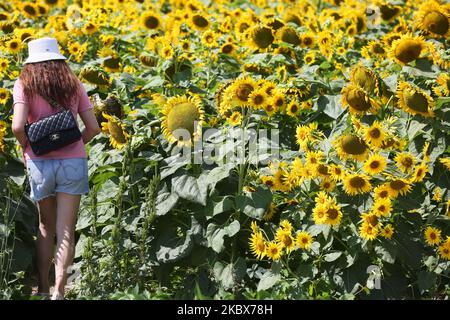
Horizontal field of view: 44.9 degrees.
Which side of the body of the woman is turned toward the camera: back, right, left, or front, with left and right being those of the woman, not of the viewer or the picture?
back

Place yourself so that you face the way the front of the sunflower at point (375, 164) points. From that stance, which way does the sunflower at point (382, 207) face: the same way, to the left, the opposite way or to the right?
the same way

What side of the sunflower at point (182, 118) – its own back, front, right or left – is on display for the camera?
front

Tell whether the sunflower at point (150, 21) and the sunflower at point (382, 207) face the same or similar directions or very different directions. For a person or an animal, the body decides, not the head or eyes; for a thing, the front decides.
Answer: same or similar directions

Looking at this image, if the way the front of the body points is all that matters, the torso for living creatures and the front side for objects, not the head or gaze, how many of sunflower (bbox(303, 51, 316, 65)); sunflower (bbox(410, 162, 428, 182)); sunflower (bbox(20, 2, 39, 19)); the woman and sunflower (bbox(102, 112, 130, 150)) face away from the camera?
1

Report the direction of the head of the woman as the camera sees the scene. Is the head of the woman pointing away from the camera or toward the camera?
away from the camera

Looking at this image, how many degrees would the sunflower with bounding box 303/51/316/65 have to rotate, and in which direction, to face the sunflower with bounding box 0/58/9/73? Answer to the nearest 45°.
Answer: approximately 90° to its right

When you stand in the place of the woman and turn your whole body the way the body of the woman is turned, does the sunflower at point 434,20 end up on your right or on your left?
on your right

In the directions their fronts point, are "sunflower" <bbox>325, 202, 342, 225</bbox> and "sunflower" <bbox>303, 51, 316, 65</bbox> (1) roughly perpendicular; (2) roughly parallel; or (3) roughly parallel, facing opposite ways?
roughly parallel

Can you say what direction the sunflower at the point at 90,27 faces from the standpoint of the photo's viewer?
facing the viewer

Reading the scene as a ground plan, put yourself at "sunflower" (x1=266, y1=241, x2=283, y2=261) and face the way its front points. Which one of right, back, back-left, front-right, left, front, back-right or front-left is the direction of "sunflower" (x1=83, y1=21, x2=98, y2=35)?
back-right

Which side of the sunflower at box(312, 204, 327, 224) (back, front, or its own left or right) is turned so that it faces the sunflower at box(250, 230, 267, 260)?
right

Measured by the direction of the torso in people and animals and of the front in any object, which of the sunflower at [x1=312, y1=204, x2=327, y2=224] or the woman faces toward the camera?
the sunflower

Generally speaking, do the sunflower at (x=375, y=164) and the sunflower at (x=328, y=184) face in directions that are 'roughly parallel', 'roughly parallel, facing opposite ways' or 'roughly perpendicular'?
roughly parallel

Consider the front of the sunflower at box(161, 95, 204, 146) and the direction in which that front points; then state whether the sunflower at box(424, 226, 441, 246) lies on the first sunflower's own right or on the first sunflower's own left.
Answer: on the first sunflower's own left

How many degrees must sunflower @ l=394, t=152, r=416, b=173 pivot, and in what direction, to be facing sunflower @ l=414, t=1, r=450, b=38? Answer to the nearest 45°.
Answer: approximately 180°
